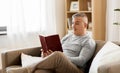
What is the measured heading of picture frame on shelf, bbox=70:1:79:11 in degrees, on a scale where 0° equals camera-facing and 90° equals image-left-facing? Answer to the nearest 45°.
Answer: approximately 0°

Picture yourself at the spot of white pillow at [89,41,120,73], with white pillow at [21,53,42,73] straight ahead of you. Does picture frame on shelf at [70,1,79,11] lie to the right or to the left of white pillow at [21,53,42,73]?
right

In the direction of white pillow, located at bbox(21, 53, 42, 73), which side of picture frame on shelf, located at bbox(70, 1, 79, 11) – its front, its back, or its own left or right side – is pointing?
front

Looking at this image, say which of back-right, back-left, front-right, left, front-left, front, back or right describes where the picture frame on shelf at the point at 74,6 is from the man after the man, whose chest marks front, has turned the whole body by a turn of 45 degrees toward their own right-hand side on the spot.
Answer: right

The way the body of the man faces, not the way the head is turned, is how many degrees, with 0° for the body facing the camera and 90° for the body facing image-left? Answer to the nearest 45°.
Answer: approximately 45°
